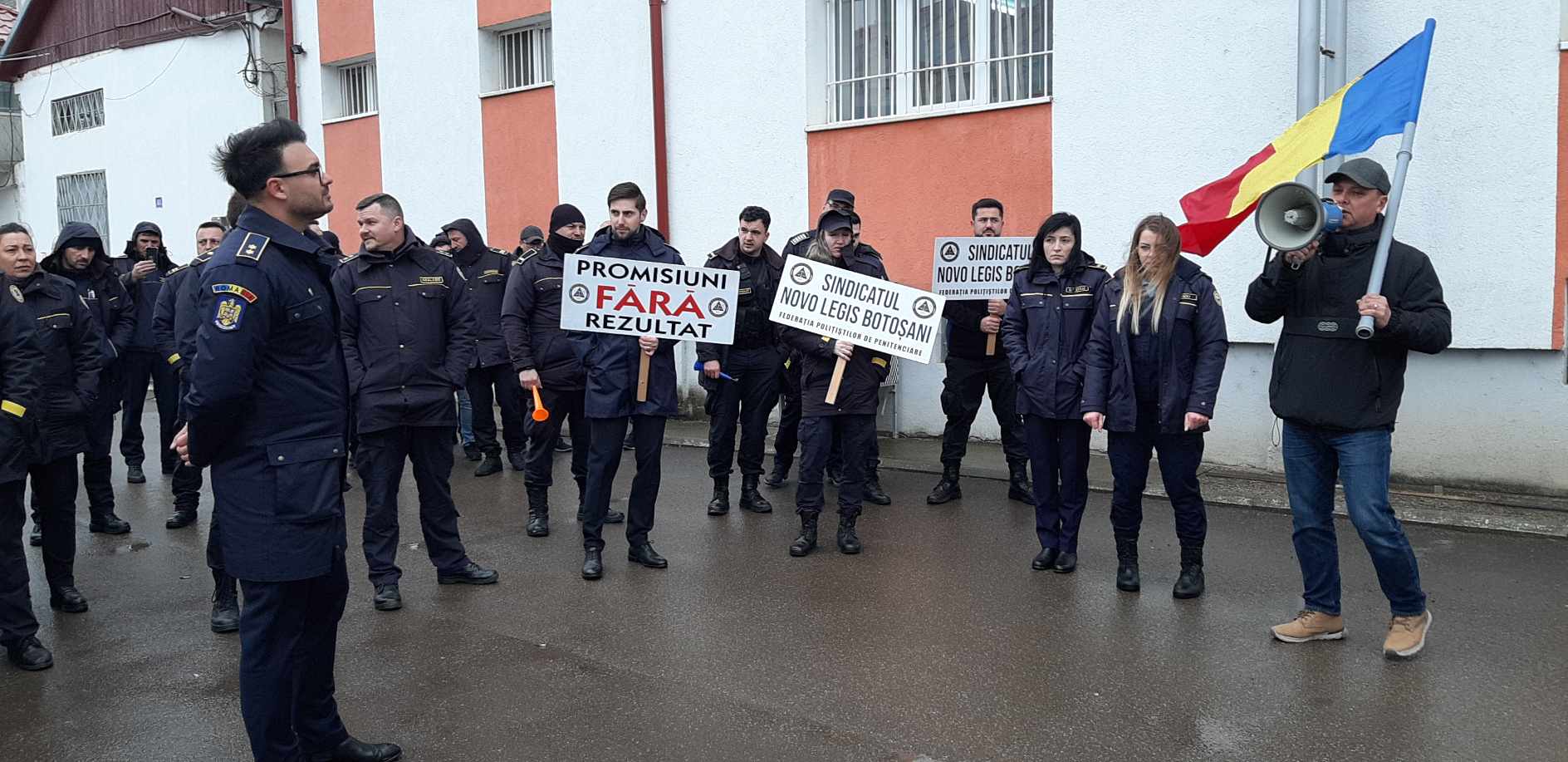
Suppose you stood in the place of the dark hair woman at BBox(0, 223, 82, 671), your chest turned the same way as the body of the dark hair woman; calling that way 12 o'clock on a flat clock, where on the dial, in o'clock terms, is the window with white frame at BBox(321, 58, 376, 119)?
The window with white frame is roughly at 8 o'clock from the dark hair woman.

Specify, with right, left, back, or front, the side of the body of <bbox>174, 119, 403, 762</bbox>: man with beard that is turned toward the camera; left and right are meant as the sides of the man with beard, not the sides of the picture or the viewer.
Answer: right

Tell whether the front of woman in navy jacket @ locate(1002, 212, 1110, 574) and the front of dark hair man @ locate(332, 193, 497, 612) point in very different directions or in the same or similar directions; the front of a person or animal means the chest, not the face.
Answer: same or similar directions

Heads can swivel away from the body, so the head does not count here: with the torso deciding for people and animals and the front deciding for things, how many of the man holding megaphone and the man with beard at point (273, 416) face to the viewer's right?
1

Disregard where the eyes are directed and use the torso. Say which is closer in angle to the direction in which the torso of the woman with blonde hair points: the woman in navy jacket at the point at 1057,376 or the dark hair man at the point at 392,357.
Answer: the dark hair man

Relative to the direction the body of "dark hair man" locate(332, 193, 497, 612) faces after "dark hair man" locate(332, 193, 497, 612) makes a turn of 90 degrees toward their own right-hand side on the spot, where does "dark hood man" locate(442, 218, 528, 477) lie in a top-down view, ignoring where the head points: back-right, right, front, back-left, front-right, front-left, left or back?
right

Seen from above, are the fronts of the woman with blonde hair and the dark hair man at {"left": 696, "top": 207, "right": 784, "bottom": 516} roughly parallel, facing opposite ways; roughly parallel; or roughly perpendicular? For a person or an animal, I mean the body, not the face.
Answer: roughly parallel

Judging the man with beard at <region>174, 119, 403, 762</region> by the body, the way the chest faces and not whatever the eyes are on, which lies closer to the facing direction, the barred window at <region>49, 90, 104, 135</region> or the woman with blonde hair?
the woman with blonde hair

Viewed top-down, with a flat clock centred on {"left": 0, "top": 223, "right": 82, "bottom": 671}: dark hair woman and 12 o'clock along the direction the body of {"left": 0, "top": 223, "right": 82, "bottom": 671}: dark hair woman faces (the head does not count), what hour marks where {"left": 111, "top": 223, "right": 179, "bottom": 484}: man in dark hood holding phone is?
{"left": 111, "top": 223, "right": 179, "bottom": 484}: man in dark hood holding phone is roughly at 8 o'clock from {"left": 0, "top": 223, "right": 82, "bottom": 671}: dark hair woman.

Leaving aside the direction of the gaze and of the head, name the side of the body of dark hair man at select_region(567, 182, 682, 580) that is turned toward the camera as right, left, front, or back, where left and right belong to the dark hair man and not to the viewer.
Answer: front

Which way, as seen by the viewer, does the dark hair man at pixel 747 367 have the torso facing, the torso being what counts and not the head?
toward the camera

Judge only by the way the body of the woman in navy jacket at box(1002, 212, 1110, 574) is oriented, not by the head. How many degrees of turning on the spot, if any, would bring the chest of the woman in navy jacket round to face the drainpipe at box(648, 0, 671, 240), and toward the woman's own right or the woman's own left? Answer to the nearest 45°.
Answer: approximately 135° to the woman's own right

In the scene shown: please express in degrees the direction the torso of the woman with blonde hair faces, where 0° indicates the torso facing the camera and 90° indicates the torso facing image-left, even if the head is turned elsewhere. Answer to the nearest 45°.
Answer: approximately 0°

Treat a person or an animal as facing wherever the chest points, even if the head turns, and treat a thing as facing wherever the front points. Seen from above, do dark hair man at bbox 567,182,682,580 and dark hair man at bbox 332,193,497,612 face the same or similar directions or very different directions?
same or similar directions

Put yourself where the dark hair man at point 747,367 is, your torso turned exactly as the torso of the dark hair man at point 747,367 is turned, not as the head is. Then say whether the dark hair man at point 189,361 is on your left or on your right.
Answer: on your right
